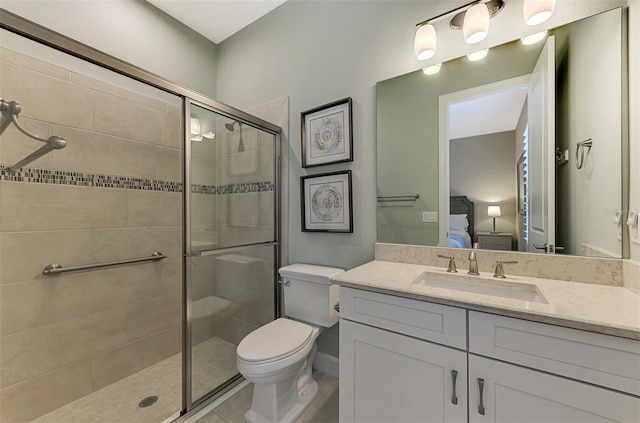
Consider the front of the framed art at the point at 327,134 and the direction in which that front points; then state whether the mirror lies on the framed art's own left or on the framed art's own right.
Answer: on the framed art's own left

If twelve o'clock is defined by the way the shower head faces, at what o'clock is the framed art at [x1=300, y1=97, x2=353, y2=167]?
The framed art is roughly at 8 o'clock from the shower head.

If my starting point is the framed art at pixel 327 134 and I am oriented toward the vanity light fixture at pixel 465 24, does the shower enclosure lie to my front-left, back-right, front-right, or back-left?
back-right

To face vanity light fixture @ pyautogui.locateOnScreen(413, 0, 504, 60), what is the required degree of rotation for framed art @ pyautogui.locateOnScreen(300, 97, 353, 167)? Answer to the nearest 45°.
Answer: approximately 90° to its left

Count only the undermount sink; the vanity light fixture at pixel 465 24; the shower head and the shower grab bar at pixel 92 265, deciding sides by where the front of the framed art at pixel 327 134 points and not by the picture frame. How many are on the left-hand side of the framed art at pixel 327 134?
2

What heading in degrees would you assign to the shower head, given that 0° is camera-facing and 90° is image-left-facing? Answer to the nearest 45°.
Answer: approximately 45°

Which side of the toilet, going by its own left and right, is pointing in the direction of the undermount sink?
left

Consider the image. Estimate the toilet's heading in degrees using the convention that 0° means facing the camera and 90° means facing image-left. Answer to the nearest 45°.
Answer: approximately 45°

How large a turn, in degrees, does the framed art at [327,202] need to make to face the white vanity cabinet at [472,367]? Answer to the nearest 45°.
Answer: approximately 90° to its left

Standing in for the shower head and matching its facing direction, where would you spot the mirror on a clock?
The mirror is roughly at 9 o'clock from the shower head.
